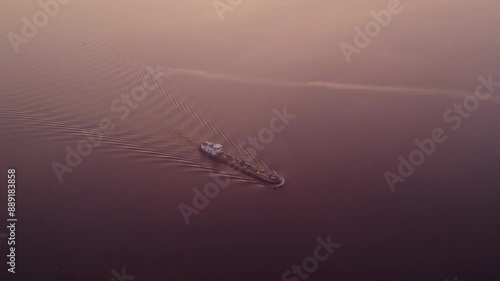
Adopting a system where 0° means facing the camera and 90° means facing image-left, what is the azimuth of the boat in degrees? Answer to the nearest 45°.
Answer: approximately 315°
